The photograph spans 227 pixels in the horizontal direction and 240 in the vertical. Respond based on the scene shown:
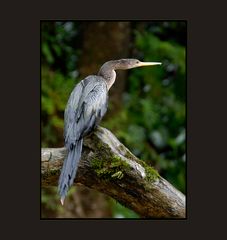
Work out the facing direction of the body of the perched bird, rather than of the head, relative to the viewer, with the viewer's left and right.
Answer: facing away from the viewer and to the right of the viewer
